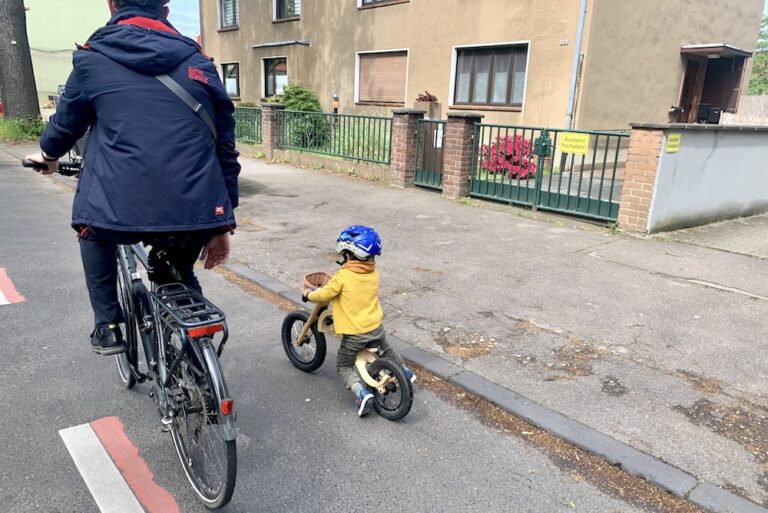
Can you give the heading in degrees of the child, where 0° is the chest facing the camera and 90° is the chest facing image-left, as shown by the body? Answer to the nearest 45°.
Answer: approximately 135°

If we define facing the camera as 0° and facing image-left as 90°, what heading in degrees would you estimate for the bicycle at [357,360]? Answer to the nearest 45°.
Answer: approximately 135°

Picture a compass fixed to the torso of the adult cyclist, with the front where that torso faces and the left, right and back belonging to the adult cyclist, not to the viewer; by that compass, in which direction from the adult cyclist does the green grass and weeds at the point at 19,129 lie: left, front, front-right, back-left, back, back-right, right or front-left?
front

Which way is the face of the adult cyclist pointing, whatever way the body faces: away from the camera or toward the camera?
away from the camera

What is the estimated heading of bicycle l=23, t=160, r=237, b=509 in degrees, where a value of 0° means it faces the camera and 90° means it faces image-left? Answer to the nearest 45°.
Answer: approximately 135°

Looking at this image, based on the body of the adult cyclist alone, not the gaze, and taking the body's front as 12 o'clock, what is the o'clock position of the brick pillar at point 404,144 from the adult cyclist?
The brick pillar is roughly at 1 o'clock from the adult cyclist.

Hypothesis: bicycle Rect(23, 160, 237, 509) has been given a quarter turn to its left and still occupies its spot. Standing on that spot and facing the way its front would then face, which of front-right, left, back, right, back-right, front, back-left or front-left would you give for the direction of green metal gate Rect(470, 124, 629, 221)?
back

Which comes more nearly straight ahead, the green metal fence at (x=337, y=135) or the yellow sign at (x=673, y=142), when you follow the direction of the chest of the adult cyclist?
the green metal fence

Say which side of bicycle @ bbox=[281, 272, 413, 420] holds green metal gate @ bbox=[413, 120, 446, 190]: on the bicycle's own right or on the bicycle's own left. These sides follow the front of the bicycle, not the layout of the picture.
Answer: on the bicycle's own right

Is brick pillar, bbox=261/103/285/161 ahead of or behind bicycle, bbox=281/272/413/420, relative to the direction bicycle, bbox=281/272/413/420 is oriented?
ahead

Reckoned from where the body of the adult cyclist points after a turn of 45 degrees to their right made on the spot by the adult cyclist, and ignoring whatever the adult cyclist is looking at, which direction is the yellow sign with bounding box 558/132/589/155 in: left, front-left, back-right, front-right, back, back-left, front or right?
front

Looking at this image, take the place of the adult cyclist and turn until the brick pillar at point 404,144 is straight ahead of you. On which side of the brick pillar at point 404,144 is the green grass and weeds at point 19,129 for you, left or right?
left

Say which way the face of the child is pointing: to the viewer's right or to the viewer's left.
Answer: to the viewer's left

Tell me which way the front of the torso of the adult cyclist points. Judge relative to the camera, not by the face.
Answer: away from the camera

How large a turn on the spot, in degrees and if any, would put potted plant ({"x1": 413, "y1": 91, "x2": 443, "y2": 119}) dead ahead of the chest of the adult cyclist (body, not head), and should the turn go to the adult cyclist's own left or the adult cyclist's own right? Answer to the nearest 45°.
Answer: approximately 45° to the adult cyclist's own right
